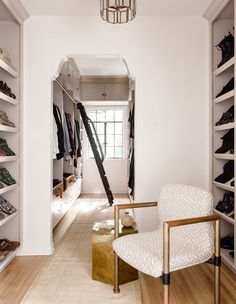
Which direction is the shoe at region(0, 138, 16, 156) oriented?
to the viewer's right

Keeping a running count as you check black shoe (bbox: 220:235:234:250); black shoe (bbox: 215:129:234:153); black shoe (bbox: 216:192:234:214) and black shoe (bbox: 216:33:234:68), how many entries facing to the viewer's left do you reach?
4

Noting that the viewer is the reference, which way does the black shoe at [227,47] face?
facing to the left of the viewer

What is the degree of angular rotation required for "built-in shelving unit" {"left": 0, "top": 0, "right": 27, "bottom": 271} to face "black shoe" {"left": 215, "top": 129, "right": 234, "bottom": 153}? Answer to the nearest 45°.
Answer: approximately 45° to its right

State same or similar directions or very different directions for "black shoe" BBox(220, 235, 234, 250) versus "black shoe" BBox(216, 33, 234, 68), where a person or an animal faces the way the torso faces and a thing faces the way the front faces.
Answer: same or similar directions

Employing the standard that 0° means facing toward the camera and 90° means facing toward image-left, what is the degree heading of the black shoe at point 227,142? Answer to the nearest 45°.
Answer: approximately 90°

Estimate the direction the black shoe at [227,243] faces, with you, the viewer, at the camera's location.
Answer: facing to the left of the viewer

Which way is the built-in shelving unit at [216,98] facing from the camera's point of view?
to the viewer's left

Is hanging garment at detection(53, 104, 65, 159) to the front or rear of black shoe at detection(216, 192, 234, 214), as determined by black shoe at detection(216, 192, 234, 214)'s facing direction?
to the front

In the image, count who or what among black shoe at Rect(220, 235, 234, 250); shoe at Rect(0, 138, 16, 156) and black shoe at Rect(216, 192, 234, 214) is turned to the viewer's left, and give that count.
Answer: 2

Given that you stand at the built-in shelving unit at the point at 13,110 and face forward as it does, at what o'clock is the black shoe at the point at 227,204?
The black shoe is roughly at 1 o'clock from the built-in shelving unit.

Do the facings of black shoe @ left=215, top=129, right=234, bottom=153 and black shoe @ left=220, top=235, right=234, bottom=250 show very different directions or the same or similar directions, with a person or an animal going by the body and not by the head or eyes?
same or similar directions

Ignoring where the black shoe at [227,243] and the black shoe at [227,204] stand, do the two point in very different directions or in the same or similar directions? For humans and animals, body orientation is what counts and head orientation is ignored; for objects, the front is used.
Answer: same or similar directions

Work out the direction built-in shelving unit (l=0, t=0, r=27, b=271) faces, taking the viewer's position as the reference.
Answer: facing to the right of the viewer

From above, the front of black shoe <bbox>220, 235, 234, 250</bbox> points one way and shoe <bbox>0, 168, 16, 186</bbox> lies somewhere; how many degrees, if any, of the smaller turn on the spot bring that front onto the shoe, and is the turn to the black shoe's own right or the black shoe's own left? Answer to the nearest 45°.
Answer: approximately 45° to the black shoe's own left

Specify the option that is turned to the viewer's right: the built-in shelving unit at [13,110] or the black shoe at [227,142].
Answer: the built-in shelving unit
